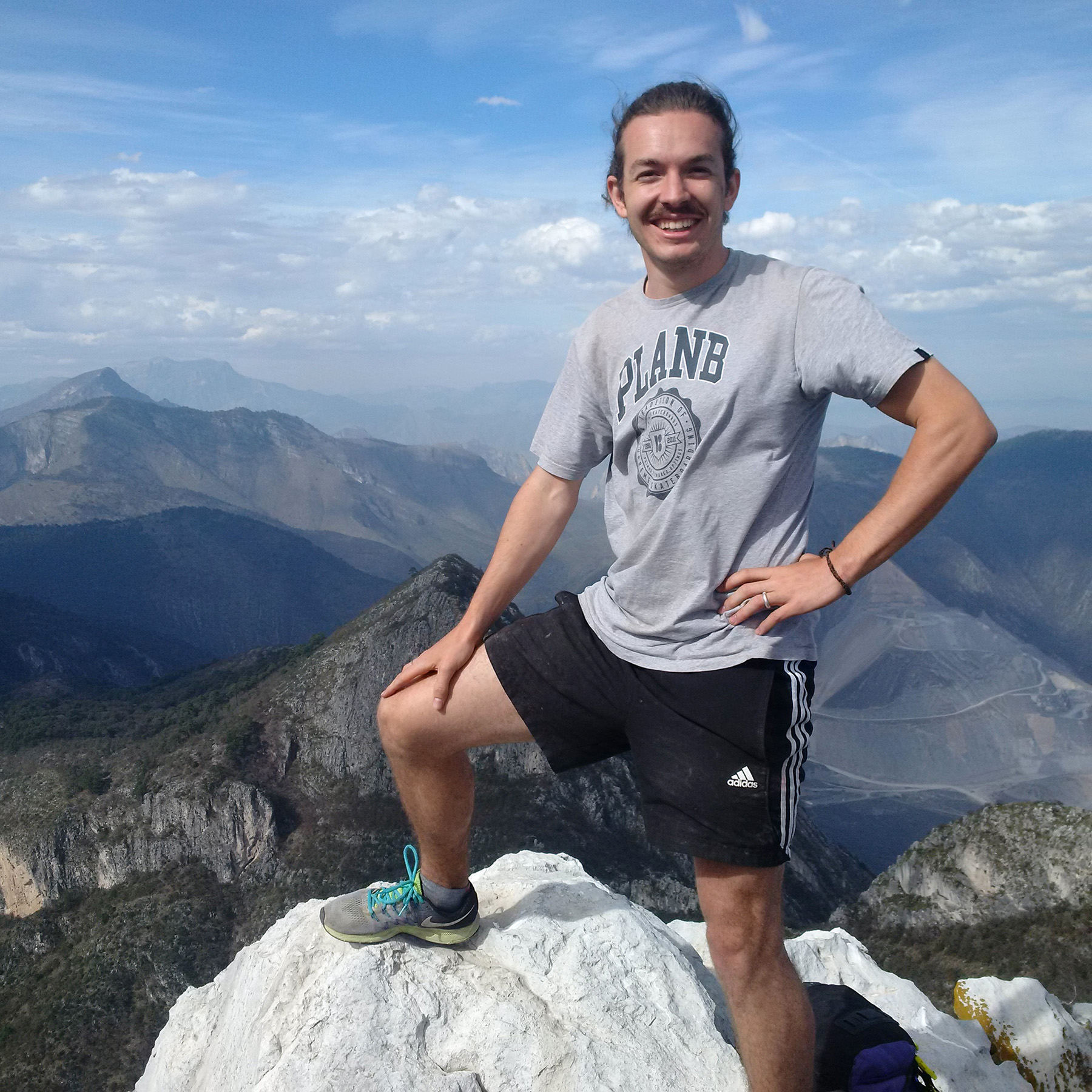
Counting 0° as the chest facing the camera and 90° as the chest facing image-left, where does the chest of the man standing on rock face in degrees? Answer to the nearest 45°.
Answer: approximately 45°
